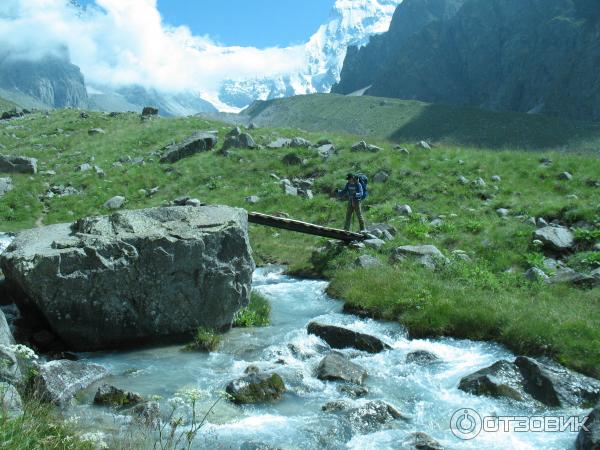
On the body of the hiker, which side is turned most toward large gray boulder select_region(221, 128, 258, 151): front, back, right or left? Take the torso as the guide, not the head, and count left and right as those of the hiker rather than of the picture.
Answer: right

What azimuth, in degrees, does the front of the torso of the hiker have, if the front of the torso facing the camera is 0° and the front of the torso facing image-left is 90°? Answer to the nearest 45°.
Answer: approximately 45°

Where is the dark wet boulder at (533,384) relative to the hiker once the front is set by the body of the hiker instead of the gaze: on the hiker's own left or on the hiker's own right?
on the hiker's own left

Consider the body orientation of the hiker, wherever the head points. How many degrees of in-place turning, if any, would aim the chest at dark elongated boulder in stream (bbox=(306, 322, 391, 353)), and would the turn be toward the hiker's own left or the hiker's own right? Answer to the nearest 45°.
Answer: approximately 45° to the hiker's own left

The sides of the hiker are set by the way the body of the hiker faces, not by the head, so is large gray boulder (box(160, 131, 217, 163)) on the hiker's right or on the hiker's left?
on the hiker's right

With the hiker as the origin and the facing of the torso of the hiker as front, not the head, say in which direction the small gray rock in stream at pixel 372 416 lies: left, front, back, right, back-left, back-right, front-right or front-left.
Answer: front-left

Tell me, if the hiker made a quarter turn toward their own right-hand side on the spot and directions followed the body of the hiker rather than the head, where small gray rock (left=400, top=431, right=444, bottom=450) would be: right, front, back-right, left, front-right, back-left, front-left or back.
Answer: back-left
